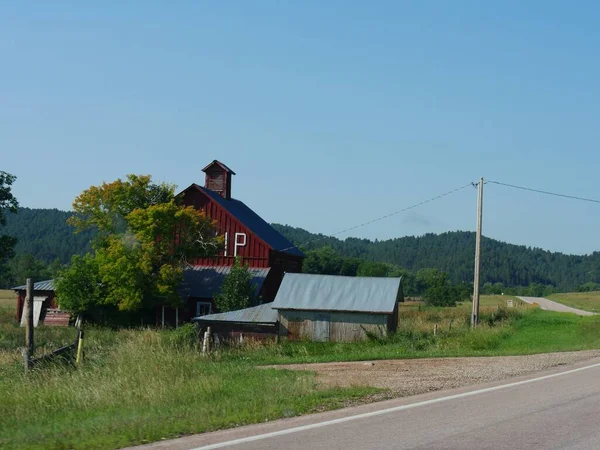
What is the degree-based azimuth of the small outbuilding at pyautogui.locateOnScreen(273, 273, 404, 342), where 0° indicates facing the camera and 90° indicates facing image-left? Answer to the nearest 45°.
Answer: approximately 0°

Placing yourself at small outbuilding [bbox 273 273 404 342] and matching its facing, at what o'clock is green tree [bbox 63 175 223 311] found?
The green tree is roughly at 4 o'clock from the small outbuilding.

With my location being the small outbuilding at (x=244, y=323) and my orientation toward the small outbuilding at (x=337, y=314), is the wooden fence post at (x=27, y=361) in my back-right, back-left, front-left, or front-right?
back-right

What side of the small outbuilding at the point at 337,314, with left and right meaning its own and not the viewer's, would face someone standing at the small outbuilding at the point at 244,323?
right

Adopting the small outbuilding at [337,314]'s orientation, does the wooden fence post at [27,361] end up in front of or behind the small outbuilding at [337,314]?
in front

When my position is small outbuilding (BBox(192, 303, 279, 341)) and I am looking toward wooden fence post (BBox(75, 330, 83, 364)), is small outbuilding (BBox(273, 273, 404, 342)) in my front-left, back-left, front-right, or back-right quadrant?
back-left

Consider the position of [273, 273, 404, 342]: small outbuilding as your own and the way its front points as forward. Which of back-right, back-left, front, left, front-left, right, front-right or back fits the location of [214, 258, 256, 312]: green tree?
back-right

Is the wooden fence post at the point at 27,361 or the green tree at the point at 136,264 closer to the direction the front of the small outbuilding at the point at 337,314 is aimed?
the wooden fence post
